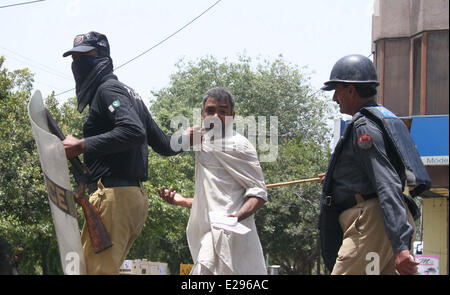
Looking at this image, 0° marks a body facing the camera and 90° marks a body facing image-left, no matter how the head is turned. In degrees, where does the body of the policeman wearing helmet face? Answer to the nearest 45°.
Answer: approximately 90°

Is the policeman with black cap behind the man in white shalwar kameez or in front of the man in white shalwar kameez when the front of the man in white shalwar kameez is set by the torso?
in front

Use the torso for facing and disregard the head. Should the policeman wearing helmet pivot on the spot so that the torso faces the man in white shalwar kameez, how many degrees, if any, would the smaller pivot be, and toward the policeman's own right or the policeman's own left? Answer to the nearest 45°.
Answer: approximately 45° to the policeman's own right

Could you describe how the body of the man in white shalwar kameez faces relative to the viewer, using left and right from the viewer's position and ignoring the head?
facing the viewer and to the left of the viewer

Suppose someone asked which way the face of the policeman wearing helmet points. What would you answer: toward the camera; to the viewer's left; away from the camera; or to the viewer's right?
to the viewer's left

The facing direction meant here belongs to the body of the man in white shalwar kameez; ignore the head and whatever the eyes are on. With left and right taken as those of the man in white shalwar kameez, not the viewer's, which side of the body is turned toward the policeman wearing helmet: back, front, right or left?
left

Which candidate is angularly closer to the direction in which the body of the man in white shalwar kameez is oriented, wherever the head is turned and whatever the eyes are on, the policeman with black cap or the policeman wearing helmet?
the policeman with black cap

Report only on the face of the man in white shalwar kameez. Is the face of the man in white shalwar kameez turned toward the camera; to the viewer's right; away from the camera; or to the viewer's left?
toward the camera

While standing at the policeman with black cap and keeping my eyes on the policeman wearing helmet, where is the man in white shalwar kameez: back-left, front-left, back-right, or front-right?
front-left

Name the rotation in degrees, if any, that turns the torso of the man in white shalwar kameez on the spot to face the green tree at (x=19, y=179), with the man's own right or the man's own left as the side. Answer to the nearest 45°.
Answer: approximately 135° to the man's own right

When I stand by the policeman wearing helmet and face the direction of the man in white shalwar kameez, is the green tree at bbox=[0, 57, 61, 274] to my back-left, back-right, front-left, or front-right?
front-right
